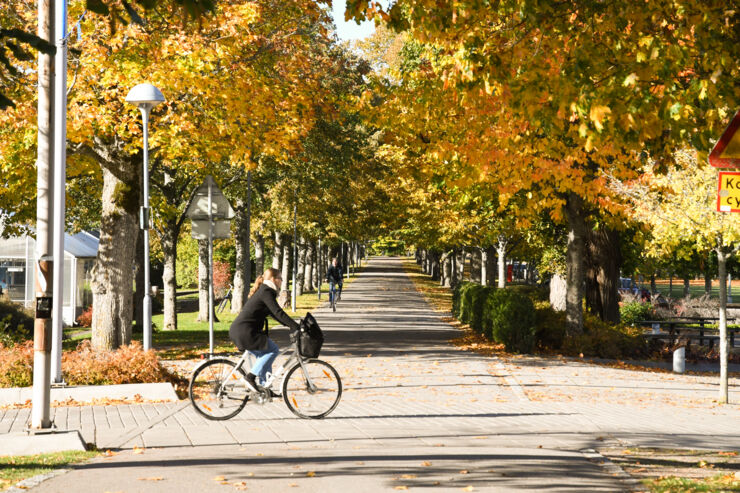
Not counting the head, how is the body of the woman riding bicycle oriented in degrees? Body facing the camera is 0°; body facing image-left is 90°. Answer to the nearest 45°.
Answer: approximately 270°

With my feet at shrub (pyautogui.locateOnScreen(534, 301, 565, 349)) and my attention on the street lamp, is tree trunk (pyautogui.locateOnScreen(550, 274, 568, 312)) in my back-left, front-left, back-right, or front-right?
back-right

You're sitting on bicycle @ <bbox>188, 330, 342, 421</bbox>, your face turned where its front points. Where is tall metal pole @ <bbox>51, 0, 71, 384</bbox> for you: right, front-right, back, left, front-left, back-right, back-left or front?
back-left

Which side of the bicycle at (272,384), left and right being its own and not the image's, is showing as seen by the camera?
right

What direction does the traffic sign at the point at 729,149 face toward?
toward the camera

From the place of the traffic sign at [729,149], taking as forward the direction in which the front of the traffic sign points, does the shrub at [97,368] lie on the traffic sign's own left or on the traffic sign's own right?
on the traffic sign's own right

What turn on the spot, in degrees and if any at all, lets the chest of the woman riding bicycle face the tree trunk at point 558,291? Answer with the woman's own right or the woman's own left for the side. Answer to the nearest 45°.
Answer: approximately 45° to the woman's own left

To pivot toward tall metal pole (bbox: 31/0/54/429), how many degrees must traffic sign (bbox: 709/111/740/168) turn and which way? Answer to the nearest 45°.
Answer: approximately 90° to its right

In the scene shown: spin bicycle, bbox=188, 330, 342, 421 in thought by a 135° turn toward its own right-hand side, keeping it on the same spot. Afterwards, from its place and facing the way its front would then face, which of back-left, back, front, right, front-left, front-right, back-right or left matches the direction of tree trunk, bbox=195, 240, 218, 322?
back-right

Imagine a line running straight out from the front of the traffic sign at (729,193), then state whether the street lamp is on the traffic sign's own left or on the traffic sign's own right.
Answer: on the traffic sign's own right

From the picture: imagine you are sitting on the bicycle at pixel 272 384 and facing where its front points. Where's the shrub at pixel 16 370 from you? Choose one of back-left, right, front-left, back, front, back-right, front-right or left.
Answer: back-left

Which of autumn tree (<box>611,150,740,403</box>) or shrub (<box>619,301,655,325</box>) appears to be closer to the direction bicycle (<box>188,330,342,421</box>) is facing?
the autumn tree

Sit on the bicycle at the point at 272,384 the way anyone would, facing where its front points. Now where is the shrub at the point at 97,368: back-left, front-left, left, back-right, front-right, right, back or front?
back-left

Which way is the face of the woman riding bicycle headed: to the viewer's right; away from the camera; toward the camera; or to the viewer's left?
to the viewer's right

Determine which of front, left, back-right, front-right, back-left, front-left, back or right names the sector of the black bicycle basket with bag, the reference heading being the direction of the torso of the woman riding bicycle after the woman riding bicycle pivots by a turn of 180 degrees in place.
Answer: back
